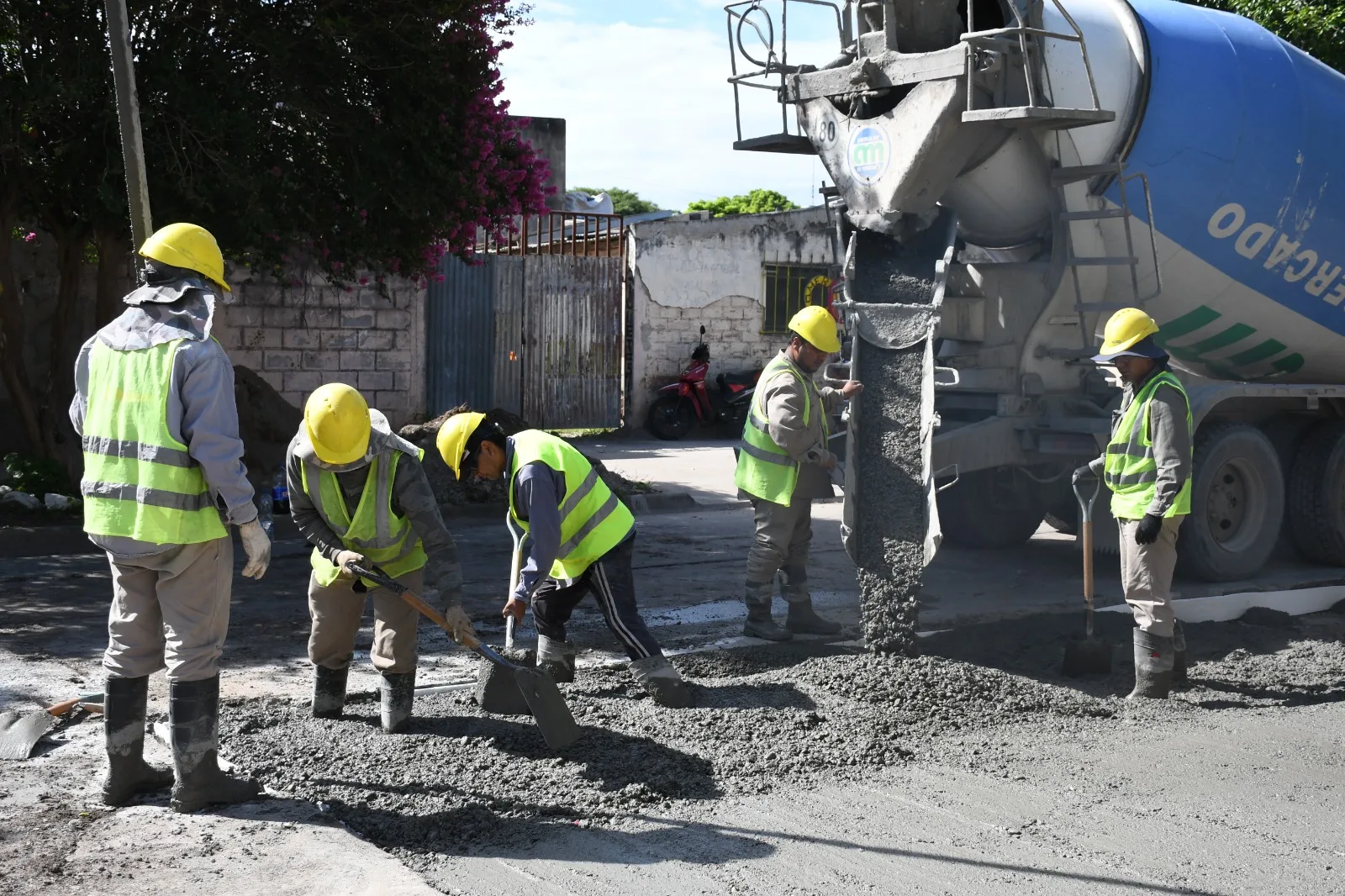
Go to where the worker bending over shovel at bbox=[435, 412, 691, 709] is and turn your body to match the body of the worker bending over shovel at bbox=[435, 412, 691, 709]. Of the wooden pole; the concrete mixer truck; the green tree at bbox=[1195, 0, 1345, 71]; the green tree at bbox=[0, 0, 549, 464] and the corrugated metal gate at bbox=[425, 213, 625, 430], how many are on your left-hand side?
0

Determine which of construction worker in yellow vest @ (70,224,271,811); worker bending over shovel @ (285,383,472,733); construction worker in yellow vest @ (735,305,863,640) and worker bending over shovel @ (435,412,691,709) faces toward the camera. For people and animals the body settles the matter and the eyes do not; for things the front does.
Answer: worker bending over shovel @ (285,383,472,733)

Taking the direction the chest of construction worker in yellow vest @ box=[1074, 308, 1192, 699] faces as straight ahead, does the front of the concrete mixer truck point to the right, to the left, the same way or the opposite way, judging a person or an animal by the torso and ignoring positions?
the opposite way

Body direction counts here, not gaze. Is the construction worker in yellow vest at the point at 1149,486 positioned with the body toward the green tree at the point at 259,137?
no

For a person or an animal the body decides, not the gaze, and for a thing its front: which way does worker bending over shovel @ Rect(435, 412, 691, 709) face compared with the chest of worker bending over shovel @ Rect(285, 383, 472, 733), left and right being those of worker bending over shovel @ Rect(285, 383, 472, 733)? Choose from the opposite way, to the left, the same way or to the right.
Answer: to the right

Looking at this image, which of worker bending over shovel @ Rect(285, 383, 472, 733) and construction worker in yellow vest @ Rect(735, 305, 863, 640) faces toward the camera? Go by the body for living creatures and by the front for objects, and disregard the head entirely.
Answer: the worker bending over shovel

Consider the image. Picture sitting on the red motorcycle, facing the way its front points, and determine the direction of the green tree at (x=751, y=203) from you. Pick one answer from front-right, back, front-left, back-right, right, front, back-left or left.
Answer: back-right

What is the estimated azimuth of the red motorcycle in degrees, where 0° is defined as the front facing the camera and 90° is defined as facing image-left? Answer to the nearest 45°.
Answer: approximately 45°

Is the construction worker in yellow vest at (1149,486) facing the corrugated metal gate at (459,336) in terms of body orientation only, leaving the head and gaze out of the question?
no

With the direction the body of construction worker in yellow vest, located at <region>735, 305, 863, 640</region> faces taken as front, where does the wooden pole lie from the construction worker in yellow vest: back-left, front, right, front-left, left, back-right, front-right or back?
back

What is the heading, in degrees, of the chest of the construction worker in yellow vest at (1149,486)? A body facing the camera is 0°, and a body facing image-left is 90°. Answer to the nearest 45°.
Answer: approximately 45°

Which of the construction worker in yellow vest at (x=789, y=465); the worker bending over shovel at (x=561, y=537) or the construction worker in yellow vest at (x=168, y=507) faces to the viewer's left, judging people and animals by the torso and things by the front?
the worker bending over shovel

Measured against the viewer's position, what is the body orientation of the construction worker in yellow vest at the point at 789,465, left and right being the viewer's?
facing to the right of the viewer

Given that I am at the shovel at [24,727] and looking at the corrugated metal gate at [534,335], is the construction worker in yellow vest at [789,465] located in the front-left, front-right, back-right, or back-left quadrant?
front-right

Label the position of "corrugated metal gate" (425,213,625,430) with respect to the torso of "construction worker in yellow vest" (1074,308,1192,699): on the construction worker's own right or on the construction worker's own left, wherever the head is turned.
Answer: on the construction worker's own right

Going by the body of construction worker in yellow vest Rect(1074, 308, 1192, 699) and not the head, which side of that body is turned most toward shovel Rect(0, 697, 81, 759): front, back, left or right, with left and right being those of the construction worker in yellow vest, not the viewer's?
front

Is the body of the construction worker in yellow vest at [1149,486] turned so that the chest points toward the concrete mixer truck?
no

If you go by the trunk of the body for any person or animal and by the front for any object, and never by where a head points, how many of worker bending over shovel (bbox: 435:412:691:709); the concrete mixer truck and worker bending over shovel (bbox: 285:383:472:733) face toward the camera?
1

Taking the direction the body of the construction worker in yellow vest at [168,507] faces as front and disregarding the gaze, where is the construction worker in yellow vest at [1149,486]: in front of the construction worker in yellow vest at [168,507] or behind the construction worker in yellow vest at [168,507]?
in front

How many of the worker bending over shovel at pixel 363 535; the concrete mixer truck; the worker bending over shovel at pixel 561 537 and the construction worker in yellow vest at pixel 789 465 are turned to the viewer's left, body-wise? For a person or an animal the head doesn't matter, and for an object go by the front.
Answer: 1

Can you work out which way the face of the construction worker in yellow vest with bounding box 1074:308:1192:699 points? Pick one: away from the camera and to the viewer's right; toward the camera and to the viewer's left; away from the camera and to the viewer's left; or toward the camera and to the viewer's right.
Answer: toward the camera and to the viewer's left
